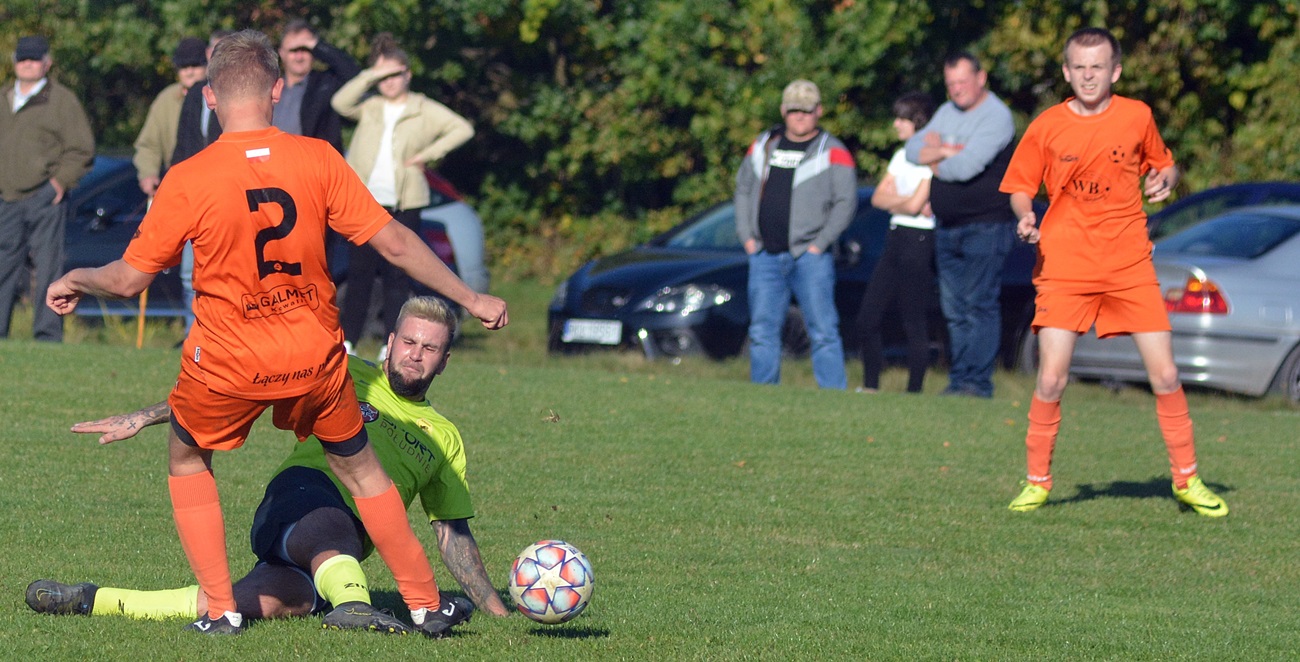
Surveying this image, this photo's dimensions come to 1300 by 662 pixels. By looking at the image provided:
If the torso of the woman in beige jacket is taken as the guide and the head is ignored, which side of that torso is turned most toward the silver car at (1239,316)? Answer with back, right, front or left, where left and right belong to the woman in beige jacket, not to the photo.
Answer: left

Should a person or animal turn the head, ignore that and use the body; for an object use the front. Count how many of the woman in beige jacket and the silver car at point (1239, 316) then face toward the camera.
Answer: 1

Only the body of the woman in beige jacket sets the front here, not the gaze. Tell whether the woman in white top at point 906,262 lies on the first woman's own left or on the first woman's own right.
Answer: on the first woman's own left

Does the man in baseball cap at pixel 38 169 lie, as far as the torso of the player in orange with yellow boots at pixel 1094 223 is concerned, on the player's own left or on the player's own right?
on the player's own right

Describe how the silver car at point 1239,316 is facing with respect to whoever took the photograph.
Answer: facing away from the viewer and to the right of the viewer

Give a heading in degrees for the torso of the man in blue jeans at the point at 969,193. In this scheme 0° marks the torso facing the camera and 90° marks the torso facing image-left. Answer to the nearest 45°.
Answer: approximately 45°

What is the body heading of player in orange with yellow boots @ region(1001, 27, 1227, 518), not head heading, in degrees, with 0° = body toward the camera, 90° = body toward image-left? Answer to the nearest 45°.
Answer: approximately 0°

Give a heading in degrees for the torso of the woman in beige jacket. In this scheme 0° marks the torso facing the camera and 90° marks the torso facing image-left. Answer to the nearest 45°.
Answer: approximately 0°

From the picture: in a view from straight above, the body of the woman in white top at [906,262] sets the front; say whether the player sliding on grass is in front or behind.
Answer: in front
